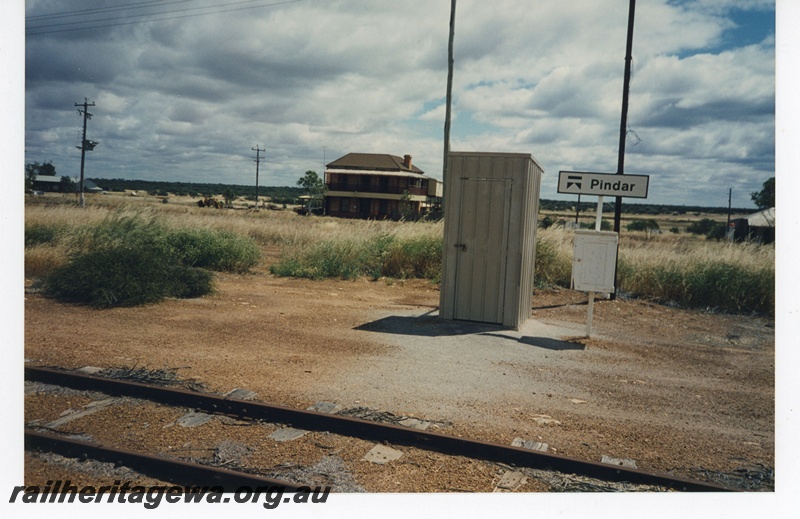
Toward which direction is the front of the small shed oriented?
toward the camera

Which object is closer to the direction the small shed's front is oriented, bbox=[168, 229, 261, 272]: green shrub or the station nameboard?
the station nameboard

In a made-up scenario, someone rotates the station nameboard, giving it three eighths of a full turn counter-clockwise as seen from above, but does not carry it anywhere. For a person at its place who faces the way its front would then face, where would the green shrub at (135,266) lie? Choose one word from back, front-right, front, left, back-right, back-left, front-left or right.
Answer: back-left

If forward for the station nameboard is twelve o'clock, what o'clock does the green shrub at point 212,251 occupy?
The green shrub is roughly at 4 o'clock from the station nameboard.

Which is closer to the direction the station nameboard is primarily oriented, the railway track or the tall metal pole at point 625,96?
the railway track

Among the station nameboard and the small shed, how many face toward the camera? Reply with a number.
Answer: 2

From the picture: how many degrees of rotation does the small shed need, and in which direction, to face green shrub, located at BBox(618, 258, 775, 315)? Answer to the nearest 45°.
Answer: approximately 135° to its left

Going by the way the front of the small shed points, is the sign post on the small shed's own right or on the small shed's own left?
on the small shed's own left

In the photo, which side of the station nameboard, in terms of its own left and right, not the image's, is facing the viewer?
front

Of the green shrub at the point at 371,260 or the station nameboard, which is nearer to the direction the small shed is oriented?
the station nameboard

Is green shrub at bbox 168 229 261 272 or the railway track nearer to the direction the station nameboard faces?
the railway track
